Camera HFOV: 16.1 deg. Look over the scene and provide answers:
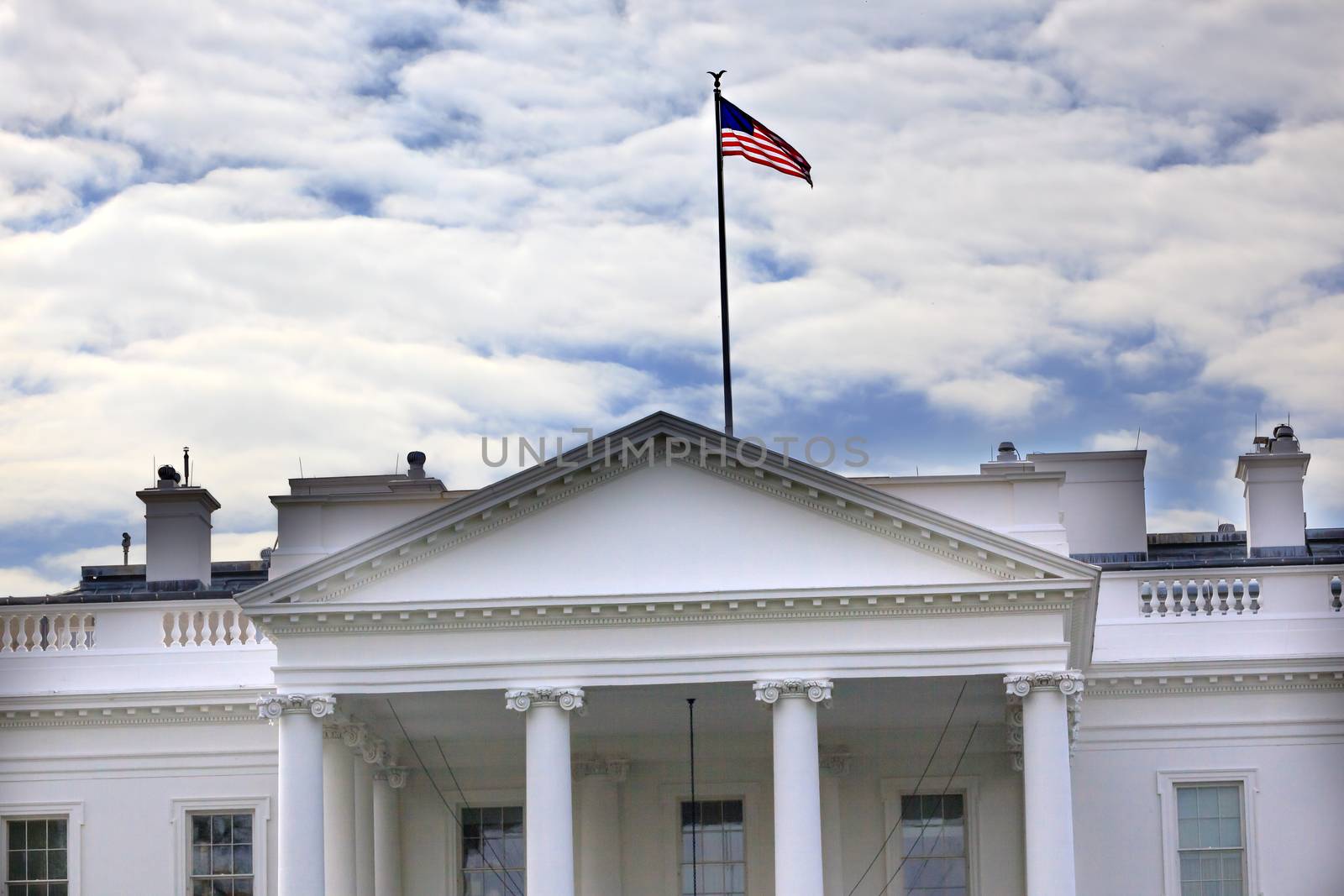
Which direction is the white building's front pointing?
toward the camera

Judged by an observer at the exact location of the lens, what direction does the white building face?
facing the viewer
